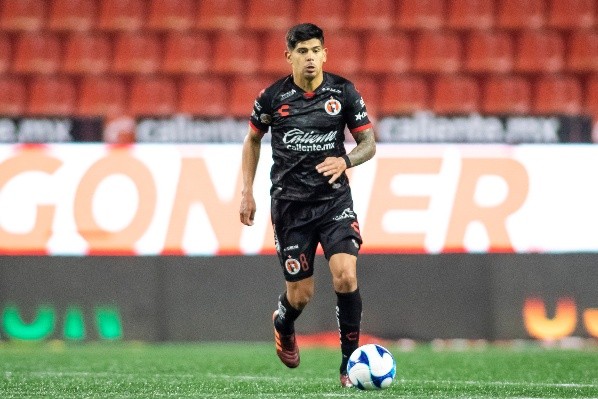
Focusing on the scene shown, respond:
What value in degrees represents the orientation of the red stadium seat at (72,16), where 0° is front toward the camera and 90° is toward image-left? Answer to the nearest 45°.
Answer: approximately 0°

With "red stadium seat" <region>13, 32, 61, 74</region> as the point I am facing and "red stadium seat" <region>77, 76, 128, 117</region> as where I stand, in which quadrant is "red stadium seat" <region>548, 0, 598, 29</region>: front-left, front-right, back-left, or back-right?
back-right

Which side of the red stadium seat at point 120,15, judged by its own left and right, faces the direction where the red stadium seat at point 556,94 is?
left

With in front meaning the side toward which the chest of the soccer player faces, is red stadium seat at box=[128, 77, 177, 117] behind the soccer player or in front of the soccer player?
behind

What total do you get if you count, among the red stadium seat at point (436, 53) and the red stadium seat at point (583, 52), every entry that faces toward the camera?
2

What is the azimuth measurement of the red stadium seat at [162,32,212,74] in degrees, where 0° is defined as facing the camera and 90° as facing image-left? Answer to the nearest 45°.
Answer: approximately 0°

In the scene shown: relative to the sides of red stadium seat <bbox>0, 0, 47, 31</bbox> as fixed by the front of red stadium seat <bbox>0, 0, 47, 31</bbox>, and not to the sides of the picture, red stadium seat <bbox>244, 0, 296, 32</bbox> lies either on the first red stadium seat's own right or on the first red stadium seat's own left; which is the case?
on the first red stadium seat's own left
